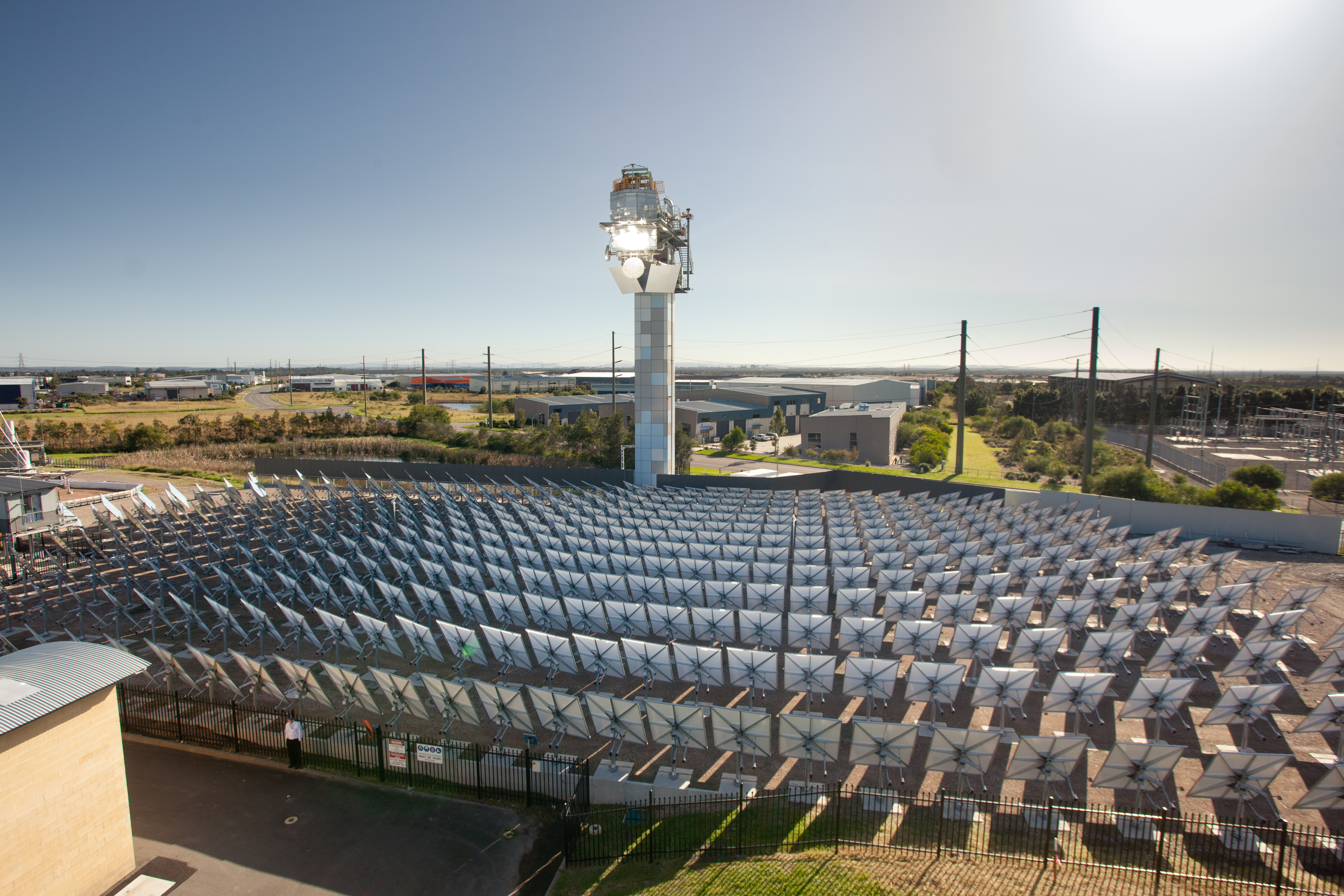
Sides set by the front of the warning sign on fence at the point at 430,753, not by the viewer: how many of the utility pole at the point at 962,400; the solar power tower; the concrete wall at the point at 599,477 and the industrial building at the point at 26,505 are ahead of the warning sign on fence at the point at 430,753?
0

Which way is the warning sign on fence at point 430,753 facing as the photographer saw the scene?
facing the viewer

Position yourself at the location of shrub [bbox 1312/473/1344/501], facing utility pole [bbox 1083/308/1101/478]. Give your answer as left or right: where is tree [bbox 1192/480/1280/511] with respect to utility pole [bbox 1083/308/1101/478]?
left

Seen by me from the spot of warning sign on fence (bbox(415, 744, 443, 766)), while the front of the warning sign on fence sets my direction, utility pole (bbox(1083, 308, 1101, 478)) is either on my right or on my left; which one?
on my left

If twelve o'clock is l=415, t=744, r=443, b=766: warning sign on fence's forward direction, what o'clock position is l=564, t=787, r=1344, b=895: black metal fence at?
The black metal fence is roughly at 10 o'clock from the warning sign on fence.

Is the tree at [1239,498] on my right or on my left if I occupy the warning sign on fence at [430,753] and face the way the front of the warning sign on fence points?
on my left

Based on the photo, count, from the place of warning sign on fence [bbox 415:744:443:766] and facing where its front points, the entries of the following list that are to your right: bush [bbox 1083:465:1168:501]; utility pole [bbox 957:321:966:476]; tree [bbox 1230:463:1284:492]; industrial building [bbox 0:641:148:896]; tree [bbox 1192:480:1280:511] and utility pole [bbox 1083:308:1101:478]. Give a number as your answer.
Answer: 1

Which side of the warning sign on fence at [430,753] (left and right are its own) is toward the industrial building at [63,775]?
right

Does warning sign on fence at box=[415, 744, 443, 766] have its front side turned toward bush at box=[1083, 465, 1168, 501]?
no

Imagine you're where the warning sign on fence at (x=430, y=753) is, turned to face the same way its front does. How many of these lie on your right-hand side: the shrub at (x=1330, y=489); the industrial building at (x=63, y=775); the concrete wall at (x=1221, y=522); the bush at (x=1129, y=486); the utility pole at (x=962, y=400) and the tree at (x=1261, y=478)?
1

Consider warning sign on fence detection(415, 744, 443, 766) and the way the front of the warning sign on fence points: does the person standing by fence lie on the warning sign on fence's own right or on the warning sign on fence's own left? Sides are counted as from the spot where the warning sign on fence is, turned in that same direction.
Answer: on the warning sign on fence's own right

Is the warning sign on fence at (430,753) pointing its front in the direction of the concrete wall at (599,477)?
no

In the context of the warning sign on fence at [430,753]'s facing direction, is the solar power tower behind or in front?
behind

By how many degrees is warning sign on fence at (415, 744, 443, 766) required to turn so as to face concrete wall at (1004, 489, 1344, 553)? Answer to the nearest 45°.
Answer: approximately 90° to its left

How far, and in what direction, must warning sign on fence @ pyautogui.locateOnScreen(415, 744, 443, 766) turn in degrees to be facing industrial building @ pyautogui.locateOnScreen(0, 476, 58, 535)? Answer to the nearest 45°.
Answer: approximately 135° to its right

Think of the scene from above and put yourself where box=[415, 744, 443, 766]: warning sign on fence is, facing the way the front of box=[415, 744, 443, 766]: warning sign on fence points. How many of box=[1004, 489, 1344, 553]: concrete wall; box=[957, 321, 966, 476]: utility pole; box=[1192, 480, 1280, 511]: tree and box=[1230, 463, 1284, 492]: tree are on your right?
0
